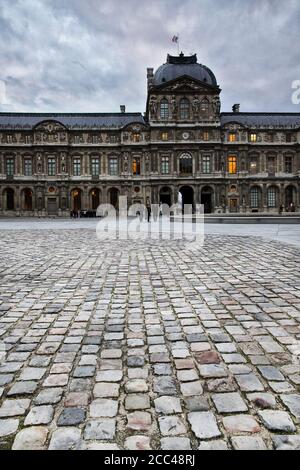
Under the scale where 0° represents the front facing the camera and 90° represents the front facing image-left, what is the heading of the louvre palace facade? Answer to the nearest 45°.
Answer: approximately 0°
